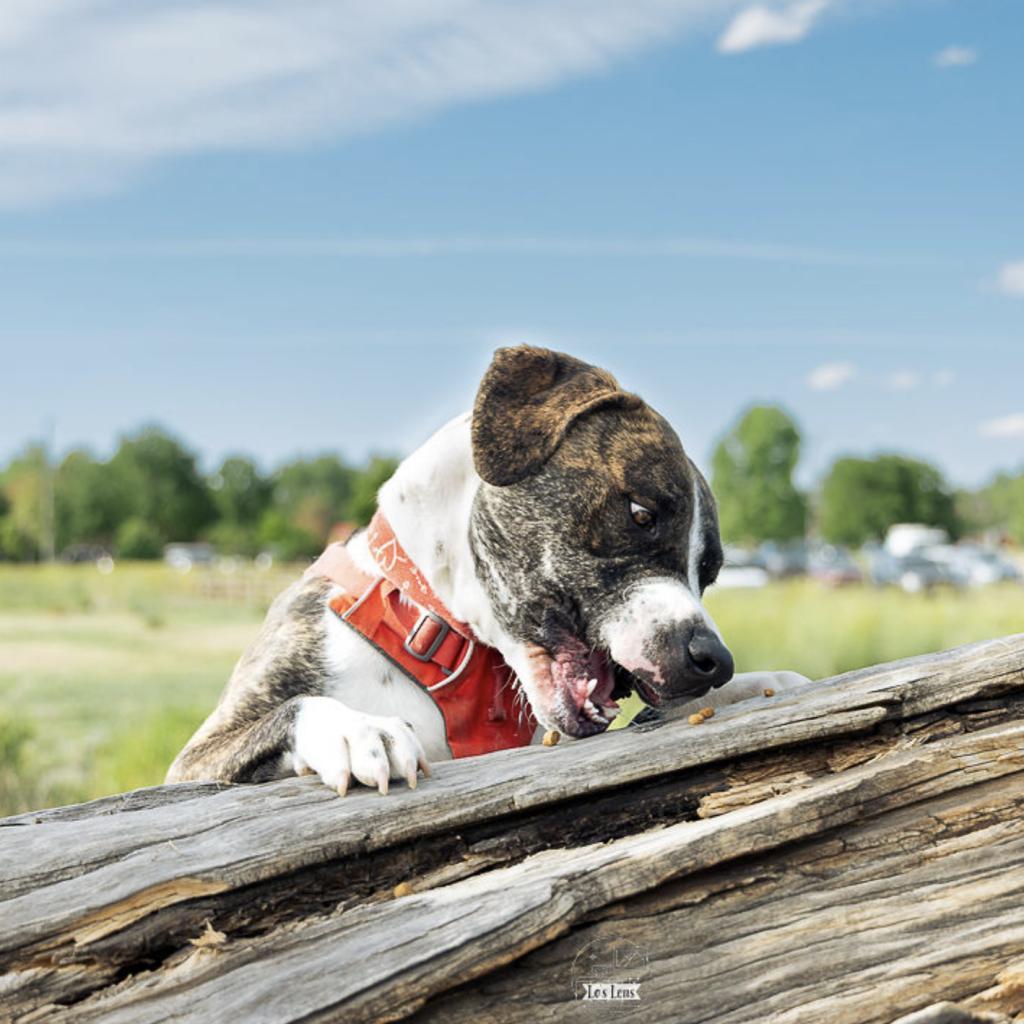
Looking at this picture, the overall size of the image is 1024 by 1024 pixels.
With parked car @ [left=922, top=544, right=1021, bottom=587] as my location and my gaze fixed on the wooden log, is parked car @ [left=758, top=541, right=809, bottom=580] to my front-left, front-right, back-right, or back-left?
front-right

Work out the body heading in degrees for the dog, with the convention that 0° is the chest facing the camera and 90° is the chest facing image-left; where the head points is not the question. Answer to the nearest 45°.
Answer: approximately 315°

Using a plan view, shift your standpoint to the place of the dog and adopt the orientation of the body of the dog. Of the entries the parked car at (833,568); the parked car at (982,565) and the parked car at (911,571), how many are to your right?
0

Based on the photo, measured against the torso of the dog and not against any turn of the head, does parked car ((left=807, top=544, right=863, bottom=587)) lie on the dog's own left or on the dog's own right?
on the dog's own left

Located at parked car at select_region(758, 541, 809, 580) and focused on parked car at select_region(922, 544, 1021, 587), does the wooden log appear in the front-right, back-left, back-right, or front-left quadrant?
back-right

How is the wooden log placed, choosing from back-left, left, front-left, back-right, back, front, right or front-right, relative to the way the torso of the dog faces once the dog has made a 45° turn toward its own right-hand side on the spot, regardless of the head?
front

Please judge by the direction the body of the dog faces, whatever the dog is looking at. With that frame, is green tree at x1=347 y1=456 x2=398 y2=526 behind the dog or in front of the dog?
behind

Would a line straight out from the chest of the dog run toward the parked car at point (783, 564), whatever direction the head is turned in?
no

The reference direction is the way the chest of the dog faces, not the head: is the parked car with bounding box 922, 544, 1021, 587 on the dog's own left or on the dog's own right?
on the dog's own left

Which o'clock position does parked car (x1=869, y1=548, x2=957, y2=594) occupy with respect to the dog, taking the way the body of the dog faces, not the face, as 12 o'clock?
The parked car is roughly at 8 o'clock from the dog.

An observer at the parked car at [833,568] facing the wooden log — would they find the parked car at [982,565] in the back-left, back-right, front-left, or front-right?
back-left
